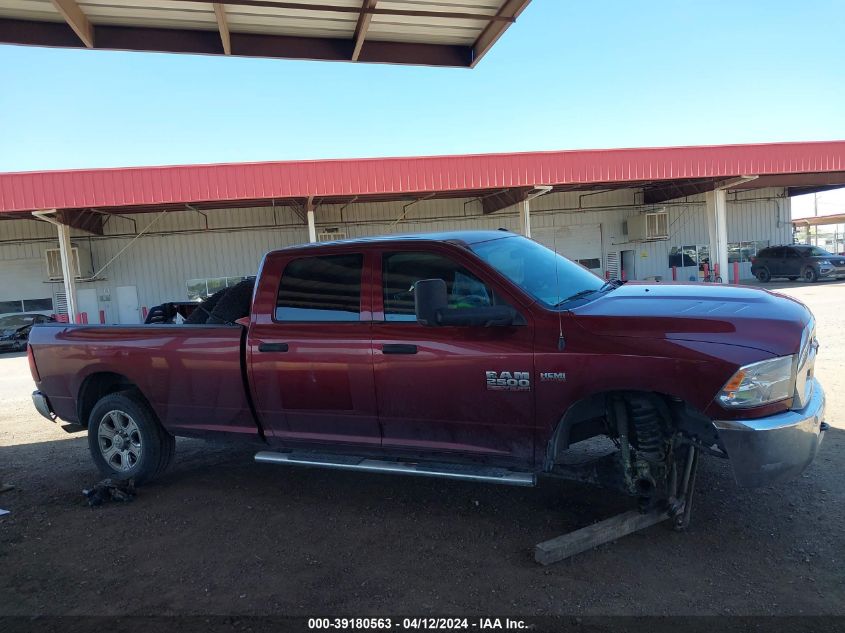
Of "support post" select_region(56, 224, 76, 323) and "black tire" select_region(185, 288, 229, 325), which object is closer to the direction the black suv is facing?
the black tire

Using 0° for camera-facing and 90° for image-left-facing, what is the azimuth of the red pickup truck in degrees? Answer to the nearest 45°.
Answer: approximately 270°

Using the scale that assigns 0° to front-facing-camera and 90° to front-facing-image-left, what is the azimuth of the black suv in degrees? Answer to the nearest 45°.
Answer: approximately 315°

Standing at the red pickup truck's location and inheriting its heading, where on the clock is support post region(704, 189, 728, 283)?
The support post is roughly at 10 o'clock from the red pickup truck.

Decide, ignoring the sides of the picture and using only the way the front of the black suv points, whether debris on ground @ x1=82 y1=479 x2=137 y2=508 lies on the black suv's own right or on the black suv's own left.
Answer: on the black suv's own right

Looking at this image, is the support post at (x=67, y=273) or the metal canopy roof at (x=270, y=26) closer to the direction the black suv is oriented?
the metal canopy roof
